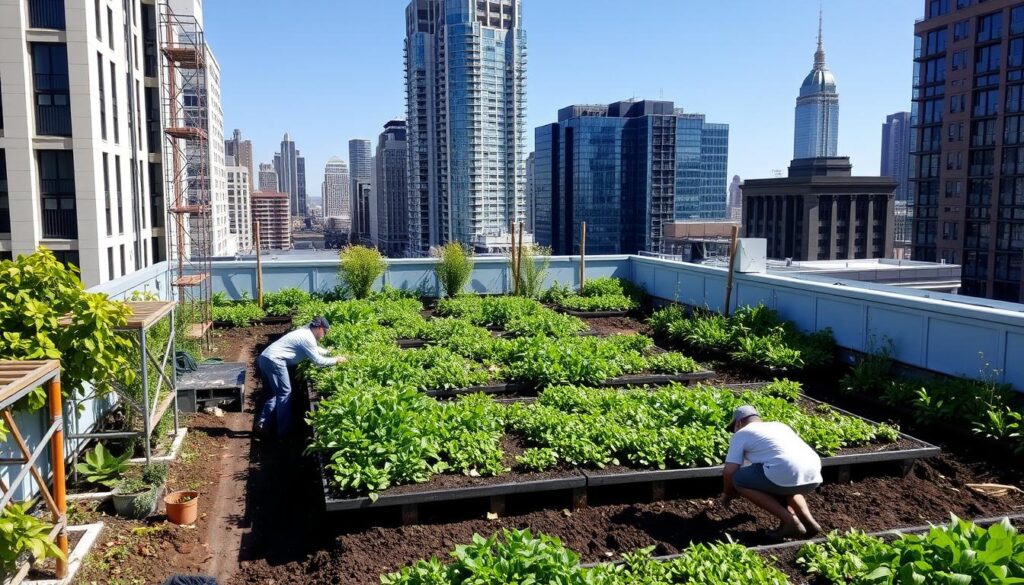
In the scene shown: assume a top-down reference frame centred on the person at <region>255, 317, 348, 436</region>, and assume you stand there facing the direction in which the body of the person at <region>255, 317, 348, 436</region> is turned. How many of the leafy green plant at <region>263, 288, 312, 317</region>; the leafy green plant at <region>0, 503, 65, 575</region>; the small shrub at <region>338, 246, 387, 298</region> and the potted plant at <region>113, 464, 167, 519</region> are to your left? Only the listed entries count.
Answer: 2

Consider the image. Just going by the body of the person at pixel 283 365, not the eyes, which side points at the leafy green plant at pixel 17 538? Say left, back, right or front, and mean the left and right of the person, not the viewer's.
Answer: right

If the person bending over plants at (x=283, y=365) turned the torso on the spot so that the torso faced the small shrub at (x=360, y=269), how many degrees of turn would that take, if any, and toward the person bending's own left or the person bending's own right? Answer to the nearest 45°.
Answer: approximately 90° to the person bending's own left

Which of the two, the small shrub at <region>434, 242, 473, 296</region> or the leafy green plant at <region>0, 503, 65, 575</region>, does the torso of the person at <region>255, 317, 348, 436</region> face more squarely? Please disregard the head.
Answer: the small shrub

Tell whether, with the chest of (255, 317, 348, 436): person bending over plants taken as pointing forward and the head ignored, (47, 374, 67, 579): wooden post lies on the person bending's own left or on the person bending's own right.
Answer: on the person bending's own right

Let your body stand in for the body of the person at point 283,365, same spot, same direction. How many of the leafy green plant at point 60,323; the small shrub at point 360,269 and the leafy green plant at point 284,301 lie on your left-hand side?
2

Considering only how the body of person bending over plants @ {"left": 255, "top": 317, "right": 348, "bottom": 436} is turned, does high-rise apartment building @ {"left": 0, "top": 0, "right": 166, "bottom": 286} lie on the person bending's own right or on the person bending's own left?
on the person bending's own left

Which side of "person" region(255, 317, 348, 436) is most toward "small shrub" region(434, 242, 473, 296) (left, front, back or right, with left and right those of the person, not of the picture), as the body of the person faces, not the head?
left

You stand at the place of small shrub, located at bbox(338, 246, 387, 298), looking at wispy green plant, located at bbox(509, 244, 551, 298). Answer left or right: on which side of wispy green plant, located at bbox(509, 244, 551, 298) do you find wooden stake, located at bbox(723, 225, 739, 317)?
right

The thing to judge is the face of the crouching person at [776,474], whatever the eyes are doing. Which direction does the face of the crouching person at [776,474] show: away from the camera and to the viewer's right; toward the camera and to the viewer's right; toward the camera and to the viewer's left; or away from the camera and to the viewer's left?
away from the camera and to the viewer's left

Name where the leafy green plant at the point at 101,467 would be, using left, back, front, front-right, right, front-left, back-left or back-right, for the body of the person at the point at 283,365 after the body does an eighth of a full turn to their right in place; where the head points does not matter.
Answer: right

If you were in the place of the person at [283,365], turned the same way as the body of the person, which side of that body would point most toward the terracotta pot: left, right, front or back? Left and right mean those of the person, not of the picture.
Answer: right

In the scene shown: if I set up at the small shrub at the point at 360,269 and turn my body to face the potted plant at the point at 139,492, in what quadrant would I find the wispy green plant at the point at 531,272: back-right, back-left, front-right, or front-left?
back-left

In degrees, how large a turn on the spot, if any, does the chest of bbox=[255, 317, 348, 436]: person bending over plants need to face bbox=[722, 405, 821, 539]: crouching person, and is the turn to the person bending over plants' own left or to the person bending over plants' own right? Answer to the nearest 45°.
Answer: approximately 45° to the person bending over plants' own right

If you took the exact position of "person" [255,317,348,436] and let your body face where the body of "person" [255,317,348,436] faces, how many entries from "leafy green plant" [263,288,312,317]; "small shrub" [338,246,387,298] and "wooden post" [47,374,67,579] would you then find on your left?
2

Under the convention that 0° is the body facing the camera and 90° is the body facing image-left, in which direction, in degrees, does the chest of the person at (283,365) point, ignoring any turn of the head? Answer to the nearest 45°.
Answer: approximately 270°
